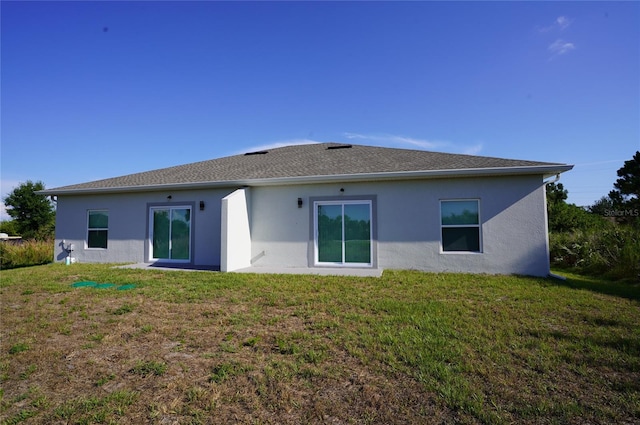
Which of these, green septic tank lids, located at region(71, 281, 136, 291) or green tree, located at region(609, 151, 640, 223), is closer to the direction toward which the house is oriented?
the green tree

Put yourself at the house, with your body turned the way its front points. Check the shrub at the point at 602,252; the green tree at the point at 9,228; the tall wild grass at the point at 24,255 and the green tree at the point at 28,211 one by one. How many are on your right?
1

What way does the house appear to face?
away from the camera

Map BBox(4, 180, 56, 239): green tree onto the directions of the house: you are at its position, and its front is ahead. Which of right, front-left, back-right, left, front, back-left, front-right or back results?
front-left

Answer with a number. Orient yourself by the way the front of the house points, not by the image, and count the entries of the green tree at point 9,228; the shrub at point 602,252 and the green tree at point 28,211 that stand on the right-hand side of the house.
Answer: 1

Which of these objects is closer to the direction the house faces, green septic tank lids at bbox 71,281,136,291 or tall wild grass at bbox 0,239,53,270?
the tall wild grass

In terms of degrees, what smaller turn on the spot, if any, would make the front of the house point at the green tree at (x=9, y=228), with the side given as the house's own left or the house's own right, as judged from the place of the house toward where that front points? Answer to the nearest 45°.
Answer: approximately 45° to the house's own left

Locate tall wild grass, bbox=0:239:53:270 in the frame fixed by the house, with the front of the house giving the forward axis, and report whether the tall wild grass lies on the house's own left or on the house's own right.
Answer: on the house's own left

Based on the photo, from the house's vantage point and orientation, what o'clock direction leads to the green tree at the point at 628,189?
The green tree is roughly at 2 o'clock from the house.

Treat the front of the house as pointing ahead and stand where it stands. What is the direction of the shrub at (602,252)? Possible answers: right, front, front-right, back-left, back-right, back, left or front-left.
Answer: right

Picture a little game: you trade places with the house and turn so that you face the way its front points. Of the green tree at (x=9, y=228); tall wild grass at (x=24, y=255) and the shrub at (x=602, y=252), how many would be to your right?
1
